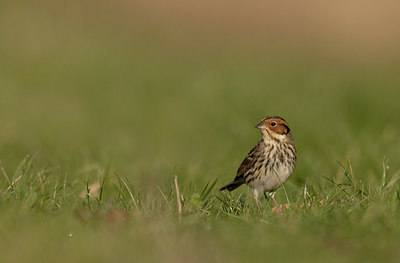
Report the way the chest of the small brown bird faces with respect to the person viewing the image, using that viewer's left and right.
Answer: facing the viewer and to the right of the viewer
